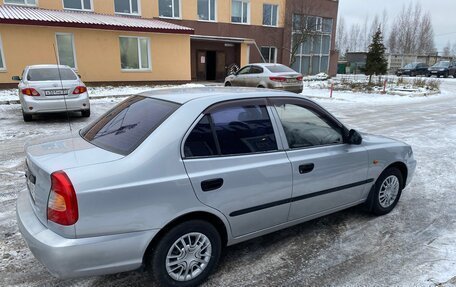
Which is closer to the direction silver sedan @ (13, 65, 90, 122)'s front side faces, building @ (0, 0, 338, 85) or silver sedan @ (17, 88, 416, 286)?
the building

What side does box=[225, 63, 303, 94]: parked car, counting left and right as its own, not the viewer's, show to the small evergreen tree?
right

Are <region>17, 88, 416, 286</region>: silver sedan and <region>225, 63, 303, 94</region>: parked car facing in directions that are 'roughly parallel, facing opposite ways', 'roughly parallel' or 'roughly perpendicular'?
roughly perpendicular

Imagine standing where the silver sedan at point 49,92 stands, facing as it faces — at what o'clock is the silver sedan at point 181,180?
the silver sedan at point 181,180 is roughly at 6 o'clock from the silver sedan at point 49,92.

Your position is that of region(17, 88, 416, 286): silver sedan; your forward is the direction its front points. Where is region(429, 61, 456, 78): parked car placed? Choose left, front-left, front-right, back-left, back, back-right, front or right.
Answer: front

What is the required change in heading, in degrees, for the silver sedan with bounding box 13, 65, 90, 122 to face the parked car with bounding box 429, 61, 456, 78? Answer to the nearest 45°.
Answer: approximately 90° to its right

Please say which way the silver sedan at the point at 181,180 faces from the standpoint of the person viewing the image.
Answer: facing away from the viewer and to the right of the viewer

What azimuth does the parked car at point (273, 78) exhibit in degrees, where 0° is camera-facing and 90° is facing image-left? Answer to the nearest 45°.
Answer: approximately 135°

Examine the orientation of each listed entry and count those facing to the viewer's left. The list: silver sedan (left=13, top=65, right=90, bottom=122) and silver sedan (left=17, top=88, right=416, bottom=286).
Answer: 0

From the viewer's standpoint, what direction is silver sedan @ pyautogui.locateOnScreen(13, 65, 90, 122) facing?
away from the camera

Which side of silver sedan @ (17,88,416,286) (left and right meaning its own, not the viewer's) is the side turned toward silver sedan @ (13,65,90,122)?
left
